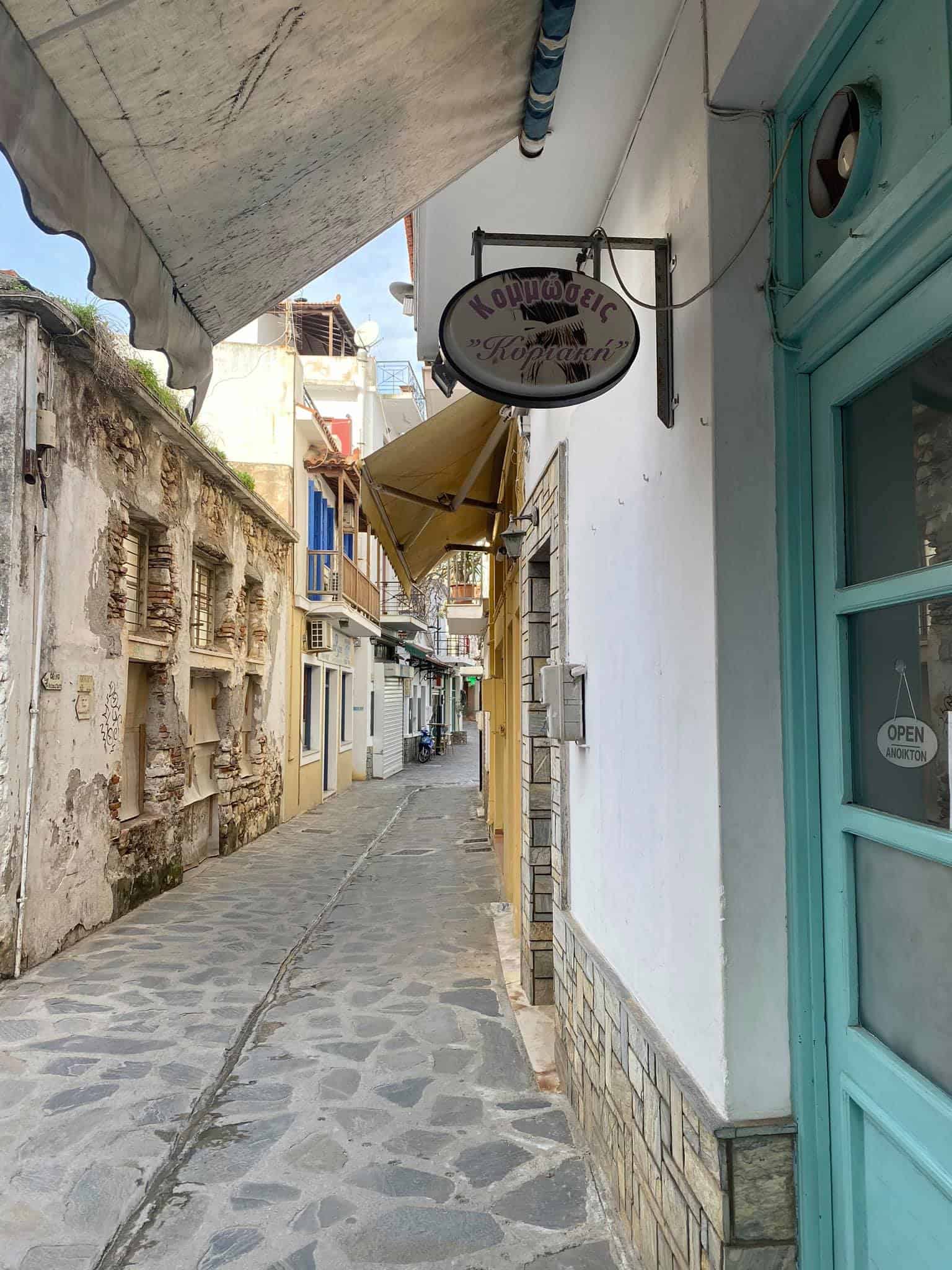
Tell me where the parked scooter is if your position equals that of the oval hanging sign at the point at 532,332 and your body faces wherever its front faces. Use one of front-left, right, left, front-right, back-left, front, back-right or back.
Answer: back

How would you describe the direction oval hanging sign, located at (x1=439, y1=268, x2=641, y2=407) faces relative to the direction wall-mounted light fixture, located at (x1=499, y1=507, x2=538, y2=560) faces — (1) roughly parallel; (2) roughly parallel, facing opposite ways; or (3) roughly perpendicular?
roughly perpendicular

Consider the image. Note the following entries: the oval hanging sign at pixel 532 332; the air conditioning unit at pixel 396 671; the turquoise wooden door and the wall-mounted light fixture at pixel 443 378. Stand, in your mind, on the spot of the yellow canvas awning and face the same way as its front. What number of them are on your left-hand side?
3

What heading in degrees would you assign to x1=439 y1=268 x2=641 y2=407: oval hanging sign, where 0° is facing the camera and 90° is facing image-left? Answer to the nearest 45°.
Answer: approximately 0°

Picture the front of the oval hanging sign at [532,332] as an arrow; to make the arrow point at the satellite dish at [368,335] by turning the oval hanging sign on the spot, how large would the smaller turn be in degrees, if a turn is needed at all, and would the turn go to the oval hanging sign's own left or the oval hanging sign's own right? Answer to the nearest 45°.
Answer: approximately 180°

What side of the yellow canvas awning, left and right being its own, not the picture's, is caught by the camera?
left

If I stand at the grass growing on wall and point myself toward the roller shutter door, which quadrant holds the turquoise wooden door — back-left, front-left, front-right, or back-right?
back-right

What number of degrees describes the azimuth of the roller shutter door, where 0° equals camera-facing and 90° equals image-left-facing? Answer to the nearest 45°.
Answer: approximately 315°

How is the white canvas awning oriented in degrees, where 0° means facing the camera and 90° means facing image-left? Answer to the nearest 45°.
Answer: approximately 90°

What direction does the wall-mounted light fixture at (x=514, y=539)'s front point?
to the viewer's left

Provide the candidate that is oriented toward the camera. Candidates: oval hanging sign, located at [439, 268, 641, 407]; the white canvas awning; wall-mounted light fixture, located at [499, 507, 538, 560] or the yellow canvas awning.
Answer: the oval hanging sign
